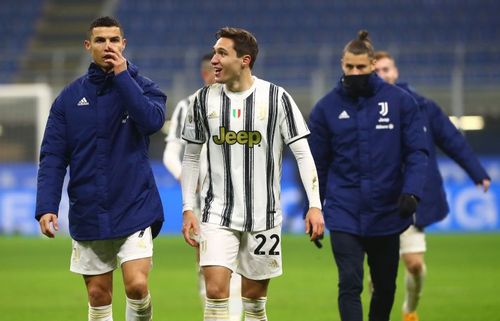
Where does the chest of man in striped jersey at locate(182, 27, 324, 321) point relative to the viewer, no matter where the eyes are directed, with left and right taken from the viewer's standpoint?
facing the viewer

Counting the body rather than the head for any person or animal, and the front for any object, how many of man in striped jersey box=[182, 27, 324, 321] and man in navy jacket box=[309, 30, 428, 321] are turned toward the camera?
2

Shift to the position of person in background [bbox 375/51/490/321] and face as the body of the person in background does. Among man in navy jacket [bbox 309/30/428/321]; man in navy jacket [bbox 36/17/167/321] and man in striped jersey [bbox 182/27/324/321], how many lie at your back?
0

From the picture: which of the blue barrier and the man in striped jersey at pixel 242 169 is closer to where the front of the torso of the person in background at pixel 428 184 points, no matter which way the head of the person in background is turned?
the man in striped jersey

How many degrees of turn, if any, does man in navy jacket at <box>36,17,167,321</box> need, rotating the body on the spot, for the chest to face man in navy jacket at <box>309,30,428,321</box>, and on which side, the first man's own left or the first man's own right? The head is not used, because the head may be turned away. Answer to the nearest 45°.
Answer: approximately 90° to the first man's own left

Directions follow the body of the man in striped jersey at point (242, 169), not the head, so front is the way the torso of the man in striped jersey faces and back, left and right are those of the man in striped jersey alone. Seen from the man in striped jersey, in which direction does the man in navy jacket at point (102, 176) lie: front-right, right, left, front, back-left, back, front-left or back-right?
right

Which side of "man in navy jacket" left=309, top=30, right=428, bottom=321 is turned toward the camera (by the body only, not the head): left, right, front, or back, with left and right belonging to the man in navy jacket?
front

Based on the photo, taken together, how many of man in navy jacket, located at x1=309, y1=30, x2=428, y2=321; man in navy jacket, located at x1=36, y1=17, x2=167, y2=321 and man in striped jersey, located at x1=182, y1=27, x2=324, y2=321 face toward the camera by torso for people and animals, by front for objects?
3

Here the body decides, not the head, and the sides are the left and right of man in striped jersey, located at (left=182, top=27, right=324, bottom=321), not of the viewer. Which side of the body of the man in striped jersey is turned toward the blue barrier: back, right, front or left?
back

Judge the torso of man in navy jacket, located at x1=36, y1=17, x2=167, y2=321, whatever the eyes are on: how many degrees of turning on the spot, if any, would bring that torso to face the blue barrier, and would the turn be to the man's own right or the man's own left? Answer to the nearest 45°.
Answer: approximately 180°

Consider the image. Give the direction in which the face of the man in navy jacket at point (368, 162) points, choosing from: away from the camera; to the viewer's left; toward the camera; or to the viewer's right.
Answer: toward the camera

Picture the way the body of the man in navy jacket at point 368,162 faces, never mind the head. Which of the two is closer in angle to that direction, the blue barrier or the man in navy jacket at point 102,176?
the man in navy jacket

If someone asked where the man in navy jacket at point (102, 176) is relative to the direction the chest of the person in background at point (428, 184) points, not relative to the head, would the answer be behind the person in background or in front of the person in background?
in front

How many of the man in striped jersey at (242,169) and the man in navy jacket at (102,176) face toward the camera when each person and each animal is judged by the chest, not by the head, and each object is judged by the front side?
2
